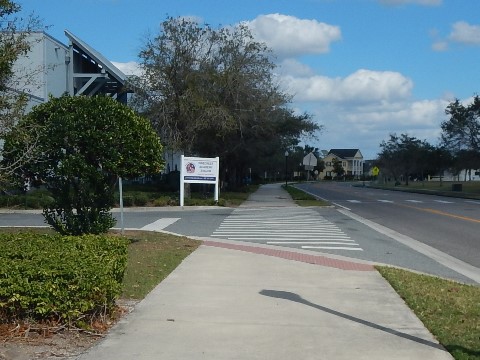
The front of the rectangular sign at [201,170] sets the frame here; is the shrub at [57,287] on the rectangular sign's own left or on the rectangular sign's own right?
on the rectangular sign's own right

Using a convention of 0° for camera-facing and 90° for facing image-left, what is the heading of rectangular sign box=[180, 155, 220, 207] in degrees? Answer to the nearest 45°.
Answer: approximately 315°

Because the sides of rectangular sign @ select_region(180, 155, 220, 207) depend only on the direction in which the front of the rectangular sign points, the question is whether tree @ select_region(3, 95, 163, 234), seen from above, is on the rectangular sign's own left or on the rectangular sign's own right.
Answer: on the rectangular sign's own right
